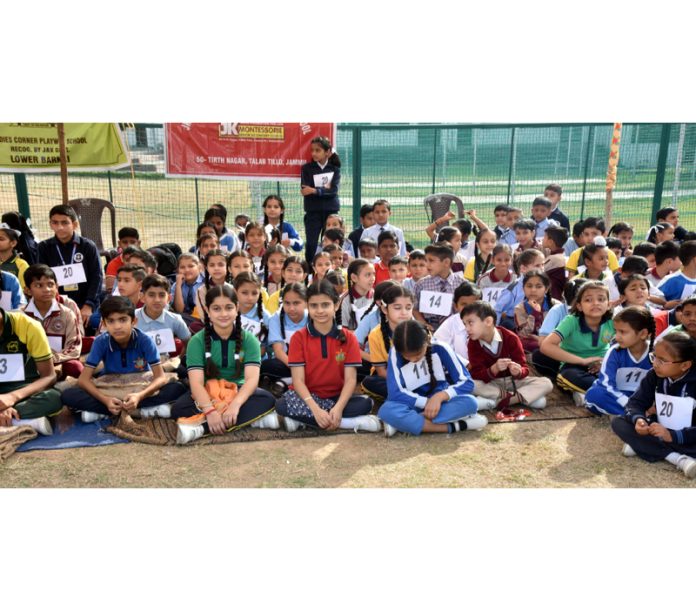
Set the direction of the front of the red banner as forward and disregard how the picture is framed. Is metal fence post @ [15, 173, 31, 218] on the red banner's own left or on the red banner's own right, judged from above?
on the red banner's own right

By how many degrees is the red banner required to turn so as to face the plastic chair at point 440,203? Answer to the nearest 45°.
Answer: approximately 90° to its left

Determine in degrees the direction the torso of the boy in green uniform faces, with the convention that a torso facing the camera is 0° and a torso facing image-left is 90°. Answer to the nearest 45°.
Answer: approximately 0°

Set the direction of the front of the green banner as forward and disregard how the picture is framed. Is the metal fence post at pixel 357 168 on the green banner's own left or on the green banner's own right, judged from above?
on the green banner's own left

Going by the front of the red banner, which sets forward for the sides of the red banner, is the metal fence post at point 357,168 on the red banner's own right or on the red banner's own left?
on the red banner's own left

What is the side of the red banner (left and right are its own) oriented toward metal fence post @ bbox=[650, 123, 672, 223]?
left
